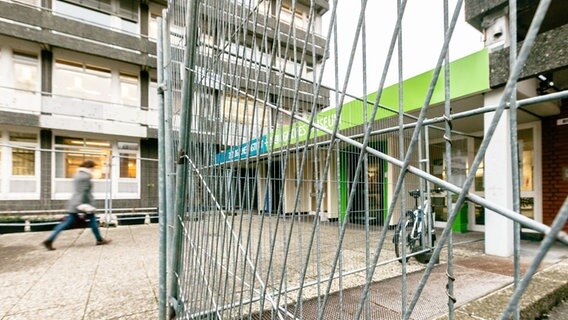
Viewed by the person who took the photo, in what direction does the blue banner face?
facing the viewer and to the left of the viewer

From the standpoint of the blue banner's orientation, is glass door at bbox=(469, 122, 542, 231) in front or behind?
behind

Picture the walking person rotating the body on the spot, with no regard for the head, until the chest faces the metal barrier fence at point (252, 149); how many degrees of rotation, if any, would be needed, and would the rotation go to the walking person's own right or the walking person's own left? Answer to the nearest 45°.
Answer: approximately 90° to the walking person's own right
